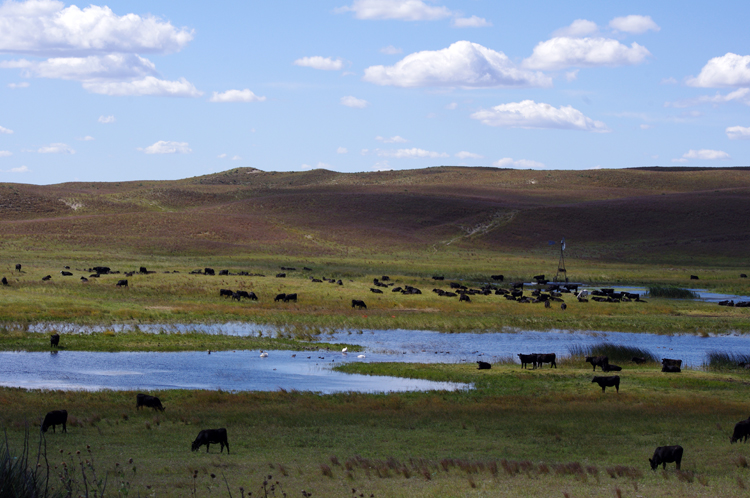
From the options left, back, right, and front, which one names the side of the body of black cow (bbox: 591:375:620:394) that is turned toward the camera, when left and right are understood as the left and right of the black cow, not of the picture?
left

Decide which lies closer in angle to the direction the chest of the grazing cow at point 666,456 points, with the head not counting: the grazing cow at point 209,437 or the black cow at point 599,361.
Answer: the grazing cow

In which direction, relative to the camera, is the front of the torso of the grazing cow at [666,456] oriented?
to the viewer's left

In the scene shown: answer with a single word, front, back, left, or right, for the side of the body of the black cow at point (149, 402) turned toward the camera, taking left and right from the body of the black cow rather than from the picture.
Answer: right

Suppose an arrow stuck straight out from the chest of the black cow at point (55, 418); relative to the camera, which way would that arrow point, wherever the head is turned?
to the viewer's left

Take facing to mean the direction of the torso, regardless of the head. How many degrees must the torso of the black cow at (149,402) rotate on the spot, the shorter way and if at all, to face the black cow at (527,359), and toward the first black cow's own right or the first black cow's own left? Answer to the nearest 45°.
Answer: approximately 45° to the first black cow's own left

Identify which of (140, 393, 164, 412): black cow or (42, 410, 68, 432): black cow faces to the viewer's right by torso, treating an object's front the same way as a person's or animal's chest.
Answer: (140, 393, 164, 412): black cow

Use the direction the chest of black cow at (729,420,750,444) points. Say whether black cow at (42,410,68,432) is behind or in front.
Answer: in front

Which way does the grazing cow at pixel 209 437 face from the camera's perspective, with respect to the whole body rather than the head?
to the viewer's left

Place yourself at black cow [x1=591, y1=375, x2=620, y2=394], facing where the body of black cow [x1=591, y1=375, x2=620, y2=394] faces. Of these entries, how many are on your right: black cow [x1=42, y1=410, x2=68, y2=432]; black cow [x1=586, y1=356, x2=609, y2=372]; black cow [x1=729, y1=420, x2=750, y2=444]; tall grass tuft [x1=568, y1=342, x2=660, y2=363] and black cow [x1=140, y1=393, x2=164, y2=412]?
2

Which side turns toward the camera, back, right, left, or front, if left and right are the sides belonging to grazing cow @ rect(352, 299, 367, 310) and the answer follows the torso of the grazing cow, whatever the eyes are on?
right
